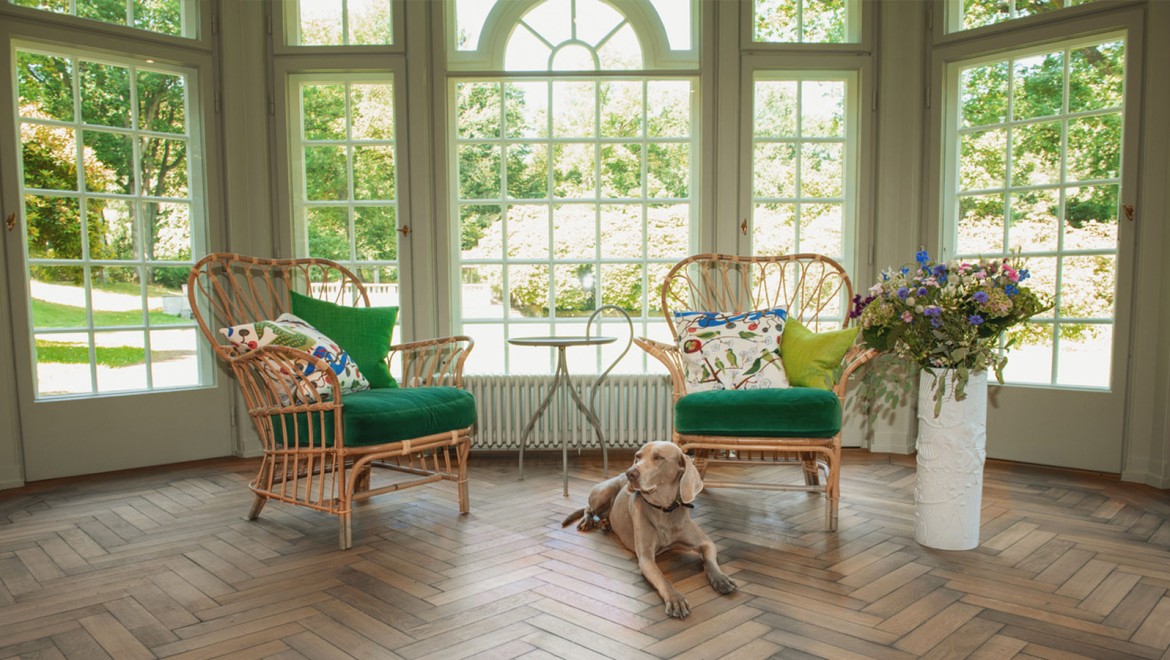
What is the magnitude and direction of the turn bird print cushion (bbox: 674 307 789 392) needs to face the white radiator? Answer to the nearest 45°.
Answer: approximately 135° to its right

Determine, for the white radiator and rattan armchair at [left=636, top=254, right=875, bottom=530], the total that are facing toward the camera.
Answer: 2

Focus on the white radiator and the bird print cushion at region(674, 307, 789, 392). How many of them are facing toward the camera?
2

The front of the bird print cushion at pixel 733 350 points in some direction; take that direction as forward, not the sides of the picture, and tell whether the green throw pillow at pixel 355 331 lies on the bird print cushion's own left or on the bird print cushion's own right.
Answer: on the bird print cushion's own right

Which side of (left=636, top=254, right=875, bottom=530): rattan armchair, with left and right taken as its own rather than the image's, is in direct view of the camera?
front

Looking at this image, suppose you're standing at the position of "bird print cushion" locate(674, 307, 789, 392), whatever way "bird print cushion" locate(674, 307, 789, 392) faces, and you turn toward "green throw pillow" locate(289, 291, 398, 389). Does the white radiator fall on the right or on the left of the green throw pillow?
right

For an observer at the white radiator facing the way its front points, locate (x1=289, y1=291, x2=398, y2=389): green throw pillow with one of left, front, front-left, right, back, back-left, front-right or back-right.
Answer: front-right

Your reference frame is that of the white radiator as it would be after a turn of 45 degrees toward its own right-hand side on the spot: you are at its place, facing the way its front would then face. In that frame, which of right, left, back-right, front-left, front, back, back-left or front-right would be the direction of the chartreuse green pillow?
left

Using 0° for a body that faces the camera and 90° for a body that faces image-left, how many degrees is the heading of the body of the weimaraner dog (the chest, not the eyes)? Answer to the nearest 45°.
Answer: approximately 315°

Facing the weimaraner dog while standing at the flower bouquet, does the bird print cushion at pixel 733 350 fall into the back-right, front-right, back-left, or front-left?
front-right

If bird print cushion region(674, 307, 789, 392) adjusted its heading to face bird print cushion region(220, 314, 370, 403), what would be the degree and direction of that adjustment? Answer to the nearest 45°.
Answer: approximately 45° to its right

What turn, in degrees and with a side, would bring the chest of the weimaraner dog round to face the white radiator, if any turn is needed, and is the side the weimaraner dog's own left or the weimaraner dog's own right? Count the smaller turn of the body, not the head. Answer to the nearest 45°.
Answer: approximately 135° to the weimaraner dog's own left

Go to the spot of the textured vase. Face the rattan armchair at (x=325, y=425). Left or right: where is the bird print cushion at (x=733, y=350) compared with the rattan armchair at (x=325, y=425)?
right

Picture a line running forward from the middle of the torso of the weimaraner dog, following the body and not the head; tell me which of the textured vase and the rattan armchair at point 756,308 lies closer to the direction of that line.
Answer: the textured vase

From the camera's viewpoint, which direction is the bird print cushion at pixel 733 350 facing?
toward the camera
